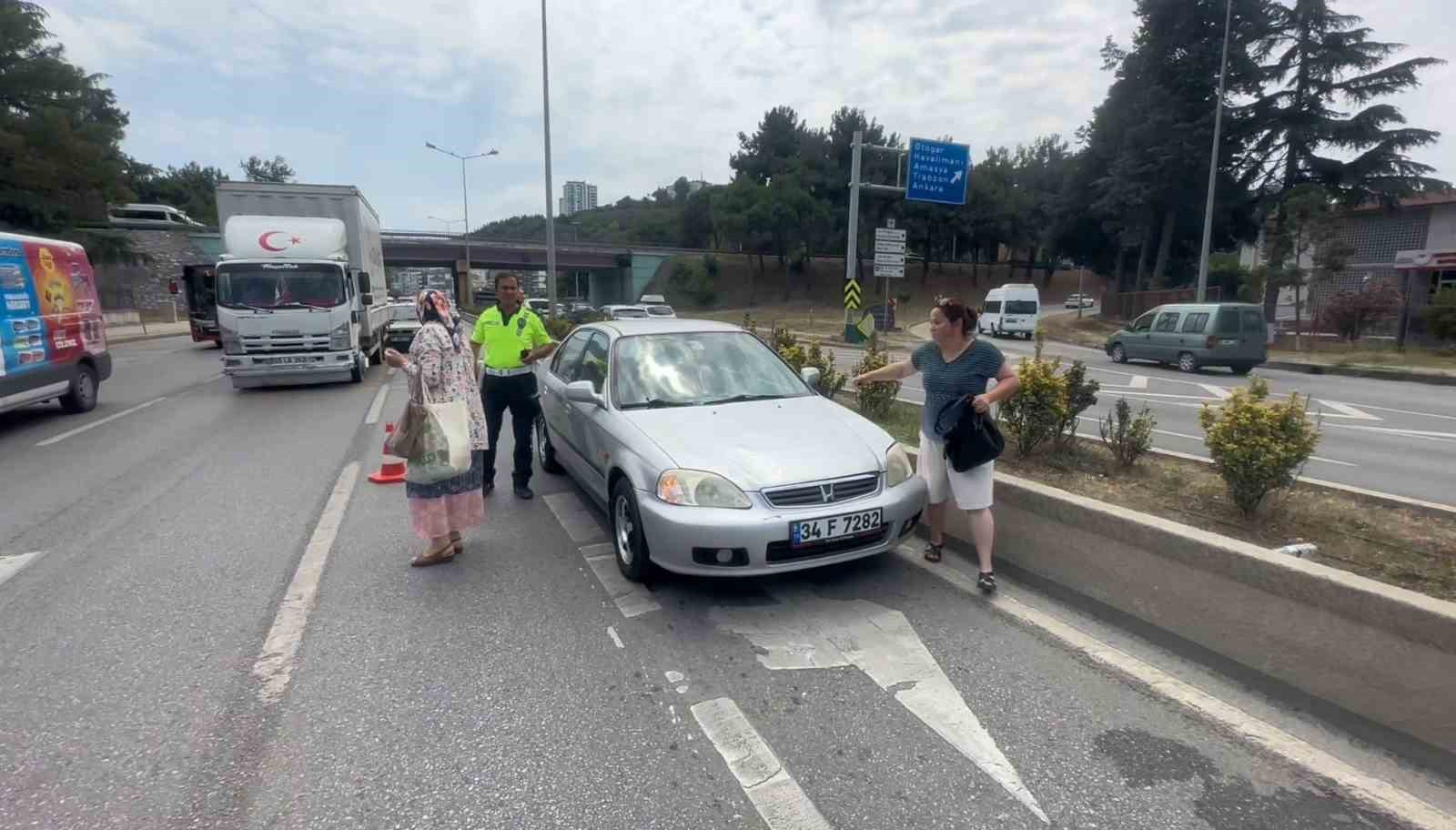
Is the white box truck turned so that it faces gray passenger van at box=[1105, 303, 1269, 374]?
no

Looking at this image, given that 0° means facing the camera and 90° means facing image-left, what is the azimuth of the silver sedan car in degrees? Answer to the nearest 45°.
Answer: approximately 315°

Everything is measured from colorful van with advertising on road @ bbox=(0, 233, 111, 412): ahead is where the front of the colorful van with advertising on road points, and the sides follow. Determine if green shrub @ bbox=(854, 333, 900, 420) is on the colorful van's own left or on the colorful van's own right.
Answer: on the colorful van's own left

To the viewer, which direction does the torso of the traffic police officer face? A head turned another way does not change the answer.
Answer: toward the camera

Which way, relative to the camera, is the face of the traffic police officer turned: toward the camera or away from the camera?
toward the camera

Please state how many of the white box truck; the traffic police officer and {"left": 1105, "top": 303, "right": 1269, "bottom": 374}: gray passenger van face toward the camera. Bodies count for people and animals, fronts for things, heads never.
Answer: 2

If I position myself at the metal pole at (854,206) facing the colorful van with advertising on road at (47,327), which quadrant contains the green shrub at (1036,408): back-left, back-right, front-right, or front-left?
front-left

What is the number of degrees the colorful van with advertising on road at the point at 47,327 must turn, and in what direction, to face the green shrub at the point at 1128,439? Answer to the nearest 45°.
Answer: approximately 90° to its left

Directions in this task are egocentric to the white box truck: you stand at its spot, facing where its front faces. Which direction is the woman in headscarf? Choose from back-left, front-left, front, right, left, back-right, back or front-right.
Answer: front

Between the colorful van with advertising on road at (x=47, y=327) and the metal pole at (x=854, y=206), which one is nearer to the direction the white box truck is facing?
the colorful van with advertising on road

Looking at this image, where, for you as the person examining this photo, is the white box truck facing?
facing the viewer

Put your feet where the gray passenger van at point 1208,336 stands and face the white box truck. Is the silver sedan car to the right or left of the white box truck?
left
